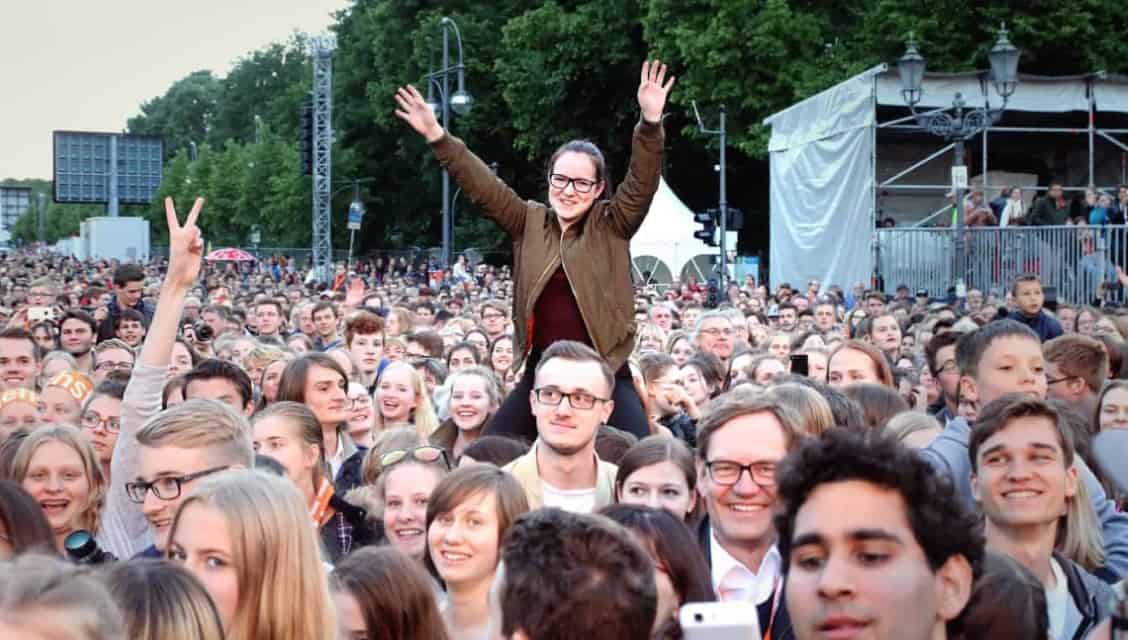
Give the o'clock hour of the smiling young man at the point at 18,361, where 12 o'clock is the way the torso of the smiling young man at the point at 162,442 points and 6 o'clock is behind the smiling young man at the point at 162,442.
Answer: the smiling young man at the point at 18,361 is roughly at 4 o'clock from the smiling young man at the point at 162,442.

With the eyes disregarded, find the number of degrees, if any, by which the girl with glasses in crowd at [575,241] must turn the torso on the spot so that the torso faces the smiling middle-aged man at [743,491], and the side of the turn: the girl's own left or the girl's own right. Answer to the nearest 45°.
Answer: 0° — they already face them

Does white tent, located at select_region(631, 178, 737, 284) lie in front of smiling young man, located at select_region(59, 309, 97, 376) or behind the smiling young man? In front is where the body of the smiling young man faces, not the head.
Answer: behind

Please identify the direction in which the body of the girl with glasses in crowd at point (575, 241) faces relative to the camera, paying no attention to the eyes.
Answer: toward the camera

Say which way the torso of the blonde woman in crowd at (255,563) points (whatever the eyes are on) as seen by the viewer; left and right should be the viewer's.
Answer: facing the viewer and to the left of the viewer

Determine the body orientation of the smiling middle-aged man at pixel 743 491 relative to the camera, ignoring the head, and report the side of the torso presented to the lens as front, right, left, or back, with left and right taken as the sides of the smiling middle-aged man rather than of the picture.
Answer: front

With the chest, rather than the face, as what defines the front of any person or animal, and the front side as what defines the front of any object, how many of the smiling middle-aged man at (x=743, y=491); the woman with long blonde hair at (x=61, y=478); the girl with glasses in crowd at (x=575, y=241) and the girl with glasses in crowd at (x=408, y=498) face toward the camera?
4

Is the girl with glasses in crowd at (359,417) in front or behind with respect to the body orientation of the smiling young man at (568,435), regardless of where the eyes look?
behind

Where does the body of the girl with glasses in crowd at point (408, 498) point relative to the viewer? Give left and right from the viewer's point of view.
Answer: facing the viewer

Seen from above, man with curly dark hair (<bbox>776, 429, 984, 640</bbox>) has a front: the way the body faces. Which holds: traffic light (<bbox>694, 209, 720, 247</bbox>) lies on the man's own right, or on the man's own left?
on the man's own right

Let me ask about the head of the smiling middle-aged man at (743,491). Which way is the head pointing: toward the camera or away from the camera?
toward the camera

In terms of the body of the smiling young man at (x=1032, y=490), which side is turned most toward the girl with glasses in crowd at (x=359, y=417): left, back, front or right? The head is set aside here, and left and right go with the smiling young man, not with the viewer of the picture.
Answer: right

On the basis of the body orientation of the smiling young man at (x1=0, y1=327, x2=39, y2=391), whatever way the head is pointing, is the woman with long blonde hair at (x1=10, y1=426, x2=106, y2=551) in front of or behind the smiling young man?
in front

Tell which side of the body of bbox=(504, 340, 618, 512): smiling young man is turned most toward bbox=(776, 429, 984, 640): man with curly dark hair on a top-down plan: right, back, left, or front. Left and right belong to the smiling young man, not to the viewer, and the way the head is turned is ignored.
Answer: front

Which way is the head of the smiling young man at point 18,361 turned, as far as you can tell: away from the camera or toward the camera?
toward the camera
